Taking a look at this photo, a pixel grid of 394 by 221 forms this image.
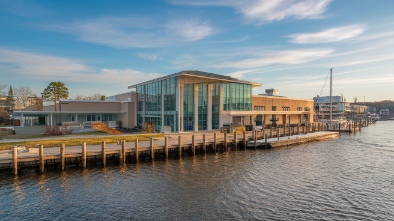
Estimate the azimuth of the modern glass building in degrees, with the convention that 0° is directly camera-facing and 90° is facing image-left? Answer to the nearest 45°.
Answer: approximately 315°
